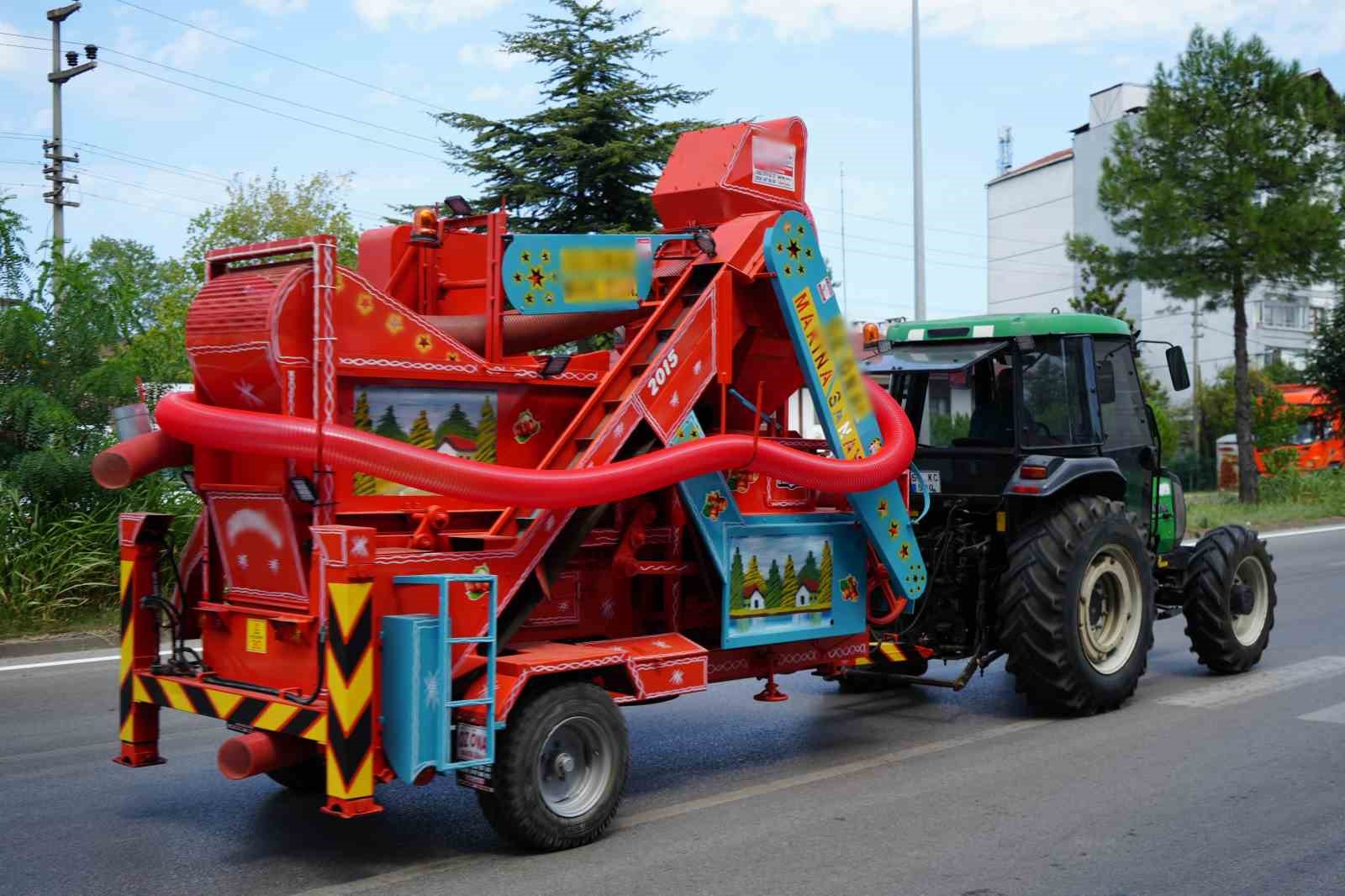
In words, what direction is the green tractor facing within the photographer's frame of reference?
facing away from the viewer and to the right of the viewer

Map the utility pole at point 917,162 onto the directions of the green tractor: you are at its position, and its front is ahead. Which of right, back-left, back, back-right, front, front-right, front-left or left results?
front-left

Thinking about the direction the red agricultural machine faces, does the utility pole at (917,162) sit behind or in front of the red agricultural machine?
in front

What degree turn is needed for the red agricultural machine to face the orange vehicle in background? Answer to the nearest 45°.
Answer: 0° — it already faces it

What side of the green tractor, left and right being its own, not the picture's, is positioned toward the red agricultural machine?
back

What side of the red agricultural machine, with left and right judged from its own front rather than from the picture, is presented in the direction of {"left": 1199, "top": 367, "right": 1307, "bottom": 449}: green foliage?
front

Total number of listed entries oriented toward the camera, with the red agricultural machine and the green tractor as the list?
0

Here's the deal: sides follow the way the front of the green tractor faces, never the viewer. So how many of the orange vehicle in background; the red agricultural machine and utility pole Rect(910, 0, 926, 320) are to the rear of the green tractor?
1

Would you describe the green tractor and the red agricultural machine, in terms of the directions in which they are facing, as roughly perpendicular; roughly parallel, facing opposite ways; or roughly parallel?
roughly parallel

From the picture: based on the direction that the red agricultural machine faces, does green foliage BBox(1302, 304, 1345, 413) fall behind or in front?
in front

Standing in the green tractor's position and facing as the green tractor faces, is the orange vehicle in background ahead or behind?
ahead

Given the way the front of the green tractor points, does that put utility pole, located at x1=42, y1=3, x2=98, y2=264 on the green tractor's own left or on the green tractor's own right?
on the green tractor's own left

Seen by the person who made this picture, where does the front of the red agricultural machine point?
facing away from the viewer and to the right of the viewer

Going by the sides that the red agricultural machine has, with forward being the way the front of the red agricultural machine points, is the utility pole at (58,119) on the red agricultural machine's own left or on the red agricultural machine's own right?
on the red agricultural machine's own left

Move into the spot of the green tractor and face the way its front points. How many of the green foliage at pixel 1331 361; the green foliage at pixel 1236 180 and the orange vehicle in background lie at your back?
0
